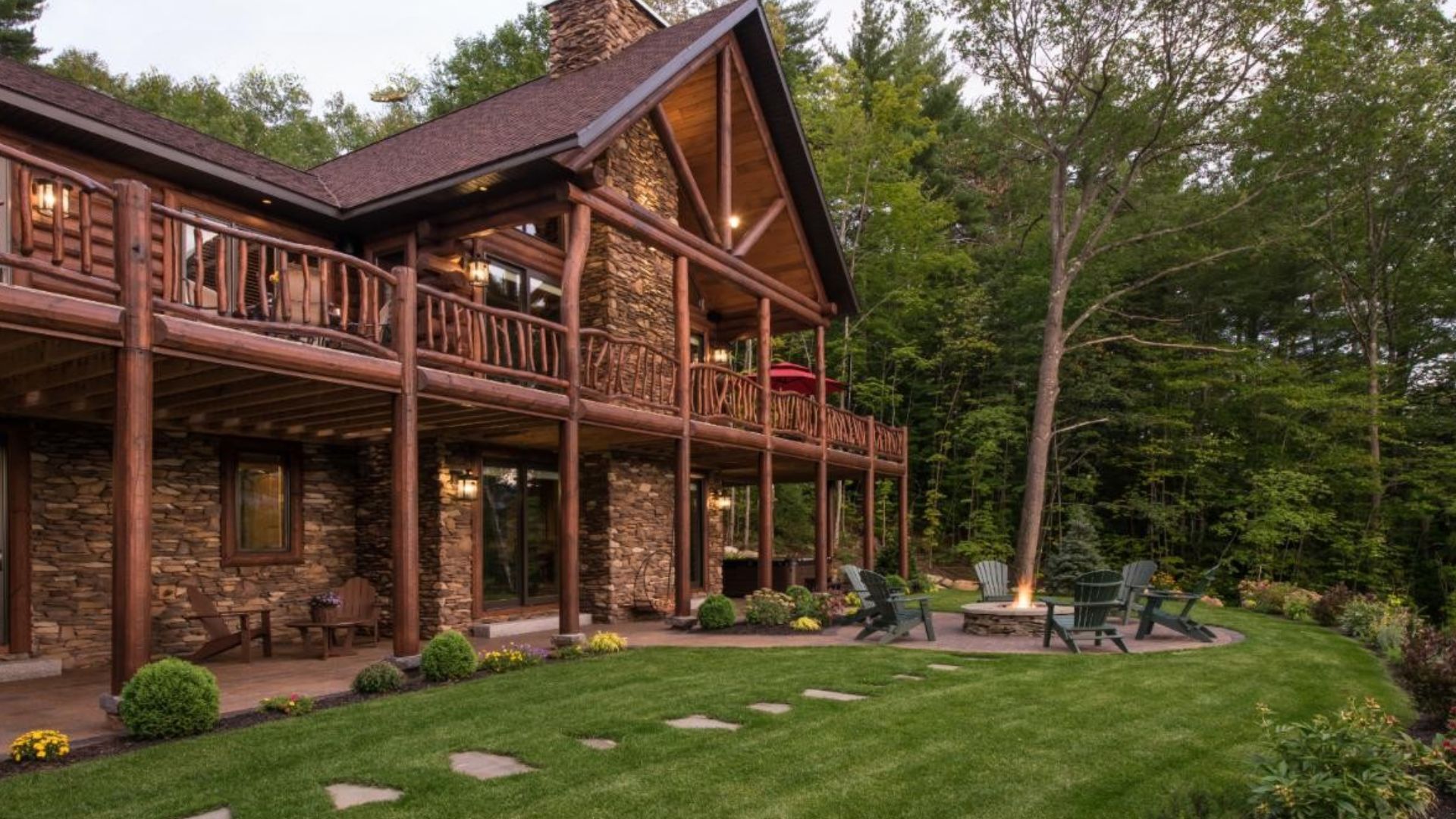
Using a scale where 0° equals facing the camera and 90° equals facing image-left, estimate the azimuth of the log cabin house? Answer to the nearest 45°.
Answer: approximately 315°

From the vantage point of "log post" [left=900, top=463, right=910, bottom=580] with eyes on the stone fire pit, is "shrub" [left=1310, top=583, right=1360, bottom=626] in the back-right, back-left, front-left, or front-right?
front-left

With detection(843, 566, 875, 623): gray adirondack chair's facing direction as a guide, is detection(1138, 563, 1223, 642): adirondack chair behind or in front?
in front

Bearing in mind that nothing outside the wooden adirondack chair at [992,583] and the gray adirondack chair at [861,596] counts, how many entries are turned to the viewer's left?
0

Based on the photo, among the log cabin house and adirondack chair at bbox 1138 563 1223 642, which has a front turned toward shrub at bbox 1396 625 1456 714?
the log cabin house

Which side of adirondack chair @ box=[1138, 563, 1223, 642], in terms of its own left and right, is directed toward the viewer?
left

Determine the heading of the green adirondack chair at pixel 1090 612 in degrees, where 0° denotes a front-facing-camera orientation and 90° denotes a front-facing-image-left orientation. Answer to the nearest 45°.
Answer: approximately 135°

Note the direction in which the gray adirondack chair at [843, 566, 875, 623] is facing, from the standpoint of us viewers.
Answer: facing to the right of the viewer

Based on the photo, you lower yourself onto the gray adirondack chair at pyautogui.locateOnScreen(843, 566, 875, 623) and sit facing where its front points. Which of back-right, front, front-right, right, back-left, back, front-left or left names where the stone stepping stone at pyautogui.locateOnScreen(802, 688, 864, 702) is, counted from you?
right

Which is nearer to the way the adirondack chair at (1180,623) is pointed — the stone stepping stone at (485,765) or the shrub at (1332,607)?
the stone stepping stone

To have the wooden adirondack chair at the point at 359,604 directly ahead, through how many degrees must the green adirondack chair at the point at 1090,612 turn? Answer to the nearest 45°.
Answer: approximately 45° to its left

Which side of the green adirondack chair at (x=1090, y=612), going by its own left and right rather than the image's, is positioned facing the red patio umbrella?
front

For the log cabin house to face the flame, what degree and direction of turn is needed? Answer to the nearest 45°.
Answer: approximately 45° to its left

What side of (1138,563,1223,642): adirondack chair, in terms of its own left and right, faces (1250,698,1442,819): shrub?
left

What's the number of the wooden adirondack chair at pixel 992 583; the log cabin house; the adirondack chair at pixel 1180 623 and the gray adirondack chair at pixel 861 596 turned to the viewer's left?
1
